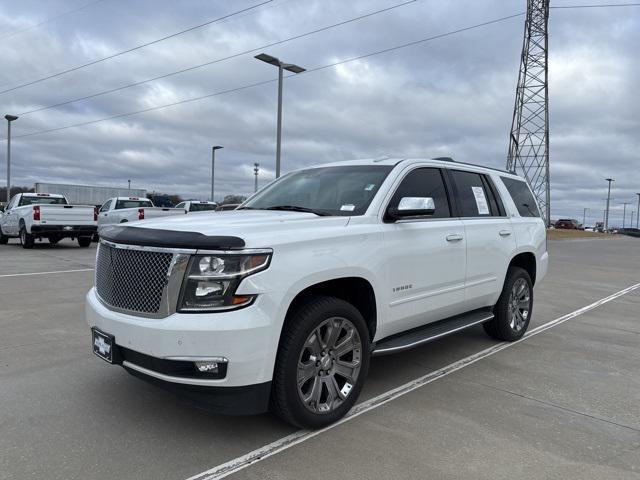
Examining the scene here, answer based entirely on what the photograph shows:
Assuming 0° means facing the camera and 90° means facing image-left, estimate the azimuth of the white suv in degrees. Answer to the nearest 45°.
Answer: approximately 45°

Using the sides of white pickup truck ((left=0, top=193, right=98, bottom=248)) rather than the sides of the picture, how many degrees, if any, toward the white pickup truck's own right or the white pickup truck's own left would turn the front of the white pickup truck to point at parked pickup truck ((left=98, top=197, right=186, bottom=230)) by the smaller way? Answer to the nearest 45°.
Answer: approximately 90° to the white pickup truck's own right

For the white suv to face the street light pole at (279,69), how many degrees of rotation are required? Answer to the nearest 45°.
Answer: approximately 135° to its right

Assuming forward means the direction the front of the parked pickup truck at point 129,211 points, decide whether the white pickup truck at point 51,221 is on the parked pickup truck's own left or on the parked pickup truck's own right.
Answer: on the parked pickup truck's own left

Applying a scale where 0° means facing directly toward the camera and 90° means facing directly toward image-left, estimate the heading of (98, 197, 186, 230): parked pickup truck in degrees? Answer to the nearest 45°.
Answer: approximately 135°

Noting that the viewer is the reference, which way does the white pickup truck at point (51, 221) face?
facing away from the viewer and to the left of the viewer

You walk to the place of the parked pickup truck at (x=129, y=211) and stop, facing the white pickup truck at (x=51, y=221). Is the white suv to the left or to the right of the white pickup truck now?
left
